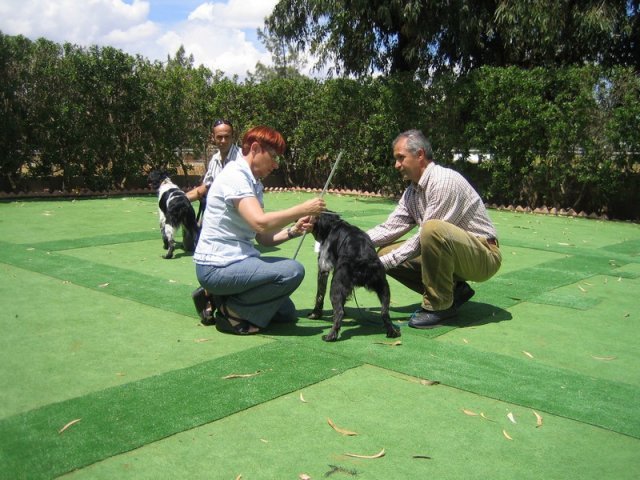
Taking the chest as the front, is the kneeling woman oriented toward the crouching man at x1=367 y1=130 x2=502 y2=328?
yes

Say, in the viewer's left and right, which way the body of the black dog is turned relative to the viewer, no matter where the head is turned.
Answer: facing away from the viewer and to the left of the viewer

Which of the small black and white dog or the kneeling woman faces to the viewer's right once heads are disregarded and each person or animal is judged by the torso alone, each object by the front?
the kneeling woman

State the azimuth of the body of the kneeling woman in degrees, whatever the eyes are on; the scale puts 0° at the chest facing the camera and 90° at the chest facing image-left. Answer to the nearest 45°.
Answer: approximately 270°

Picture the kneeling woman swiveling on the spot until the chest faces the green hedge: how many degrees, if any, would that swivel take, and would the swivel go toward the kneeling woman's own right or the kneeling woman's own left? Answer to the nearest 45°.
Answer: approximately 90° to the kneeling woman's own left

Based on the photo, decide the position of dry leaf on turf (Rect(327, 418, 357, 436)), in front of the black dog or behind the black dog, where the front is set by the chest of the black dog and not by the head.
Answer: behind

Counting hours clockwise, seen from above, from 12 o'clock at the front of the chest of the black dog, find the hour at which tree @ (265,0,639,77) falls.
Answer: The tree is roughly at 2 o'clock from the black dog.

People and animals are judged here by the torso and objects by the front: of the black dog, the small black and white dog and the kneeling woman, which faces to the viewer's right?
the kneeling woman

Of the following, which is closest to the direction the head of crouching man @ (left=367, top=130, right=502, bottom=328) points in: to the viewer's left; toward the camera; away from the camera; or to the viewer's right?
to the viewer's left

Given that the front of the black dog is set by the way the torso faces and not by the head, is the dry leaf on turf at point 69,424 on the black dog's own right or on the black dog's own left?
on the black dog's own left

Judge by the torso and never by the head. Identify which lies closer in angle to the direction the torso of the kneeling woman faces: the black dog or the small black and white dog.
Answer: the black dog

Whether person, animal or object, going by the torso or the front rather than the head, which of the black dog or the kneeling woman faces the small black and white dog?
the black dog

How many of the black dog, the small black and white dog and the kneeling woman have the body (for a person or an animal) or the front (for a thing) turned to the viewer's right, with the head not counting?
1
